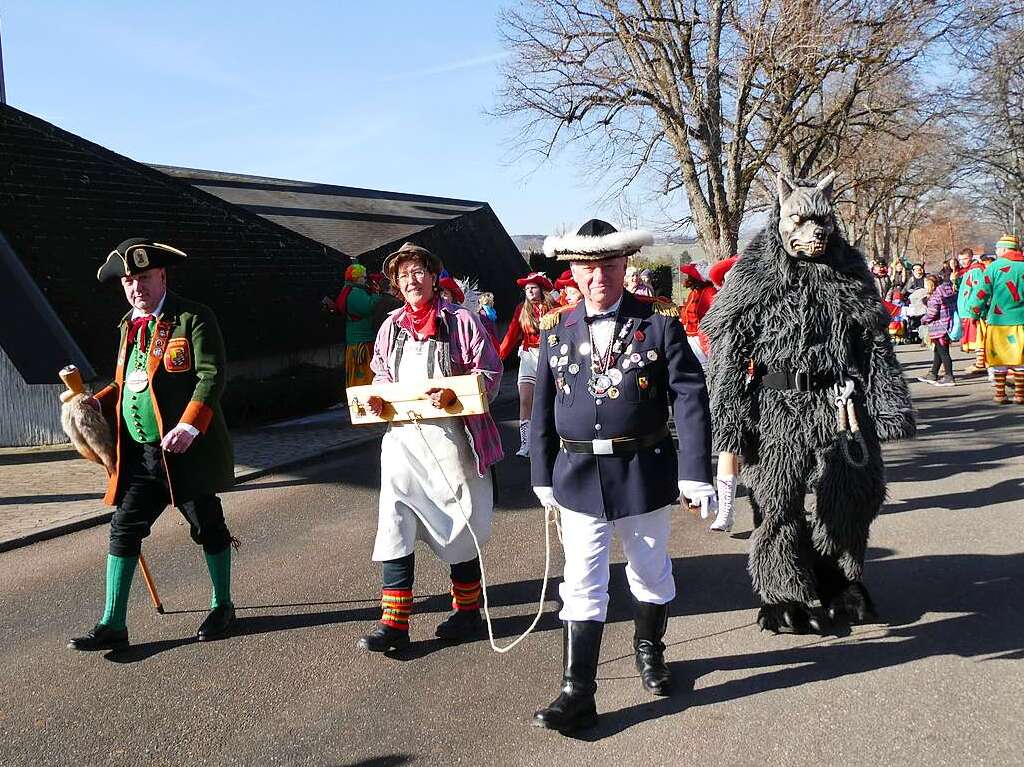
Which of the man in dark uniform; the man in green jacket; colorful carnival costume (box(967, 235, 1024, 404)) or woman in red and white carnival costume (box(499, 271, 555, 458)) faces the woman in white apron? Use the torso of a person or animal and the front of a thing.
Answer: woman in red and white carnival costume (box(499, 271, 555, 458))

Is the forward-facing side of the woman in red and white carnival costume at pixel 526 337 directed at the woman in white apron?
yes

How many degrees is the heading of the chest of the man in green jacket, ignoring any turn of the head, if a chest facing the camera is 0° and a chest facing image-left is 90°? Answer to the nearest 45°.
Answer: approximately 45°

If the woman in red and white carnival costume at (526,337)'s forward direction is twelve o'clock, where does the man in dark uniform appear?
The man in dark uniform is roughly at 12 o'clock from the woman in red and white carnival costume.

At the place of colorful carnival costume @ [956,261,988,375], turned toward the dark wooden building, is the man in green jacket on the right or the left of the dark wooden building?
left

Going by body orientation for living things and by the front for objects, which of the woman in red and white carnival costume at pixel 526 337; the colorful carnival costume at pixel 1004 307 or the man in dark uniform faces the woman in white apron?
the woman in red and white carnival costume at pixel 526 337

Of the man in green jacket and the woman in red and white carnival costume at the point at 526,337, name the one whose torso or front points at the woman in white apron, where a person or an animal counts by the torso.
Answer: the woman in red and white carnival costume

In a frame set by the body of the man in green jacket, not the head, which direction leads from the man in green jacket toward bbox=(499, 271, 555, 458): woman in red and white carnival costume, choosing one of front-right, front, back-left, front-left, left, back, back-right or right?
back
